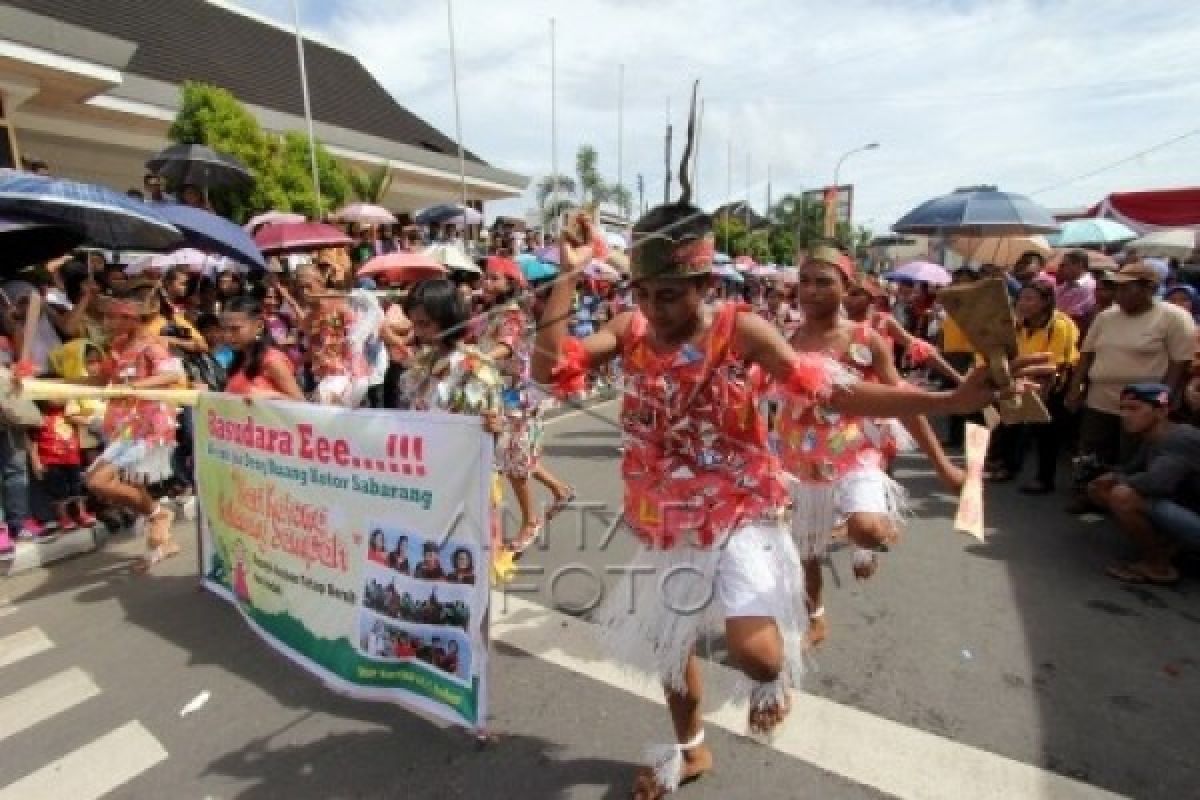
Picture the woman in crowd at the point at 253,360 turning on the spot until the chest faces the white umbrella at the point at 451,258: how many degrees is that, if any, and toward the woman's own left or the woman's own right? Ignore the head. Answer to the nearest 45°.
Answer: approximately 180°

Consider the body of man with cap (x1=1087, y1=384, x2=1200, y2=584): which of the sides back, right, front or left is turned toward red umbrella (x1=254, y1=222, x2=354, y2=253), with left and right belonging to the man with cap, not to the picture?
front

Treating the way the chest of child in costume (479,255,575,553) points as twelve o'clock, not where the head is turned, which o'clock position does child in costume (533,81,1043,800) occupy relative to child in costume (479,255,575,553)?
child in costume (533,81,1043,800) is roughly at 10 o'clock from child in costume (479,255,575,553).

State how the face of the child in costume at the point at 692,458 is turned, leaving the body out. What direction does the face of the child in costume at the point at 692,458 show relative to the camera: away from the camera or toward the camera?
toward the camera

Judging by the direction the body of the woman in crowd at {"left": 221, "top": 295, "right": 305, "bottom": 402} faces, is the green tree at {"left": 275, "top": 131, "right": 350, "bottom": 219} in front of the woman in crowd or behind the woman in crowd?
behind

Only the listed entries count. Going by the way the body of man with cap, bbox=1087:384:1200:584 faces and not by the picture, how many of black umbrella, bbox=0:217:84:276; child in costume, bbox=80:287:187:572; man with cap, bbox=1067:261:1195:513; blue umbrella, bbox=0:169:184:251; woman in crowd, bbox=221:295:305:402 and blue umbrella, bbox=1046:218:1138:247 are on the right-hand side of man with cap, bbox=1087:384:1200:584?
2

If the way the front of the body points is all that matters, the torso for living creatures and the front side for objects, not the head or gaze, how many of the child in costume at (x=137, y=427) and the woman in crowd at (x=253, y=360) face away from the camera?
0

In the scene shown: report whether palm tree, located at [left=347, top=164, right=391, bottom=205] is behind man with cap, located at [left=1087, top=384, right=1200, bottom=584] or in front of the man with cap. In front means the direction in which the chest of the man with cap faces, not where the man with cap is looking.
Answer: in front

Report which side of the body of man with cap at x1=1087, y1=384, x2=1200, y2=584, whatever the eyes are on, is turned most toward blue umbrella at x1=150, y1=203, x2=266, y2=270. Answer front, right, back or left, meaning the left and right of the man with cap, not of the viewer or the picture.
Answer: front

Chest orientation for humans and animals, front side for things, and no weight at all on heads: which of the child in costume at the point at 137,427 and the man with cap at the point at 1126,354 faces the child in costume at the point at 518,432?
the man with cap

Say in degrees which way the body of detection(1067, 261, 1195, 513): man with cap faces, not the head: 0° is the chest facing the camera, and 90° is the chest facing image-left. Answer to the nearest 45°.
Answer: approximately 45°

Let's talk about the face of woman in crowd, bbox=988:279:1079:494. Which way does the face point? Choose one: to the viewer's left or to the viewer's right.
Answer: to the viewer's left
